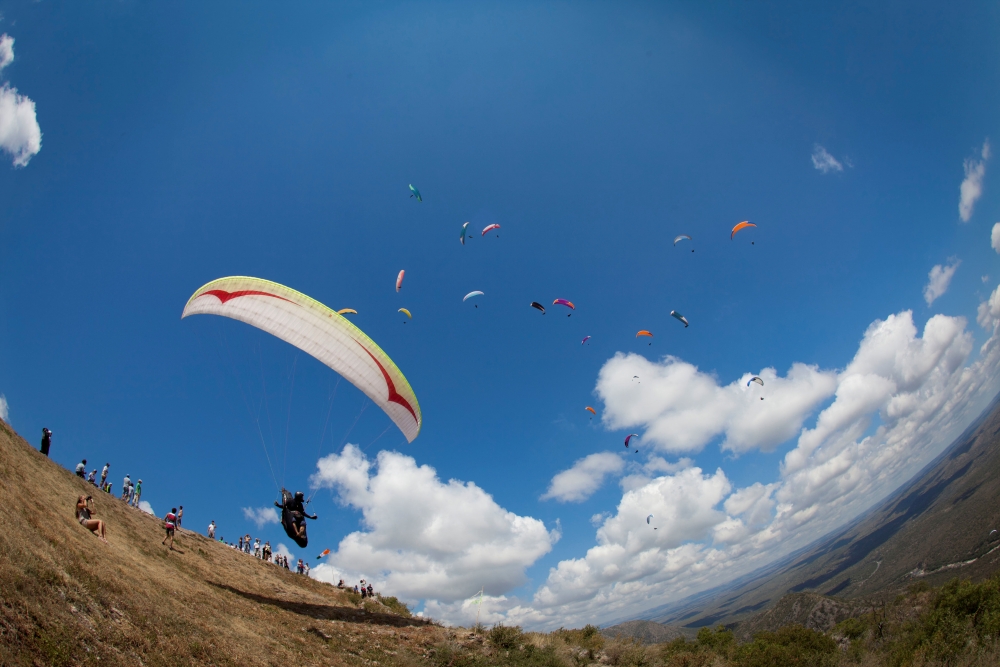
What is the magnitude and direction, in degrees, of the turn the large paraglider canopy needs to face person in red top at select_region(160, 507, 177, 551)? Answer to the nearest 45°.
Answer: approximately 180°

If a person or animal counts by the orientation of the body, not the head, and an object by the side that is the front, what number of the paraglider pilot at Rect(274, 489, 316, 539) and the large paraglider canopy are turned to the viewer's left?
0

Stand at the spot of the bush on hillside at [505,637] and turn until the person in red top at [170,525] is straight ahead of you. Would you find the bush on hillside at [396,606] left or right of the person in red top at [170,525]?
right
